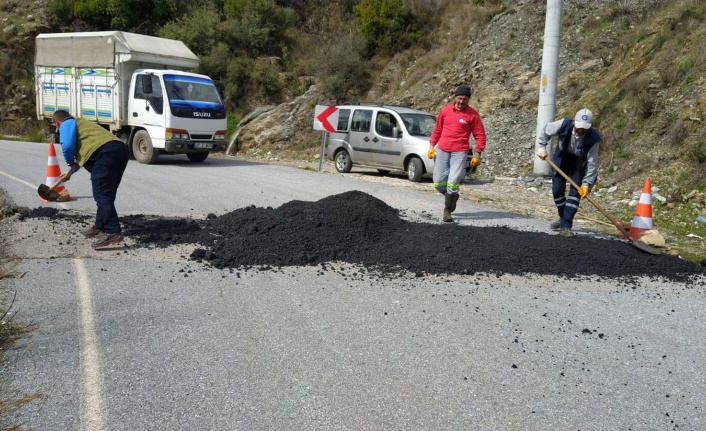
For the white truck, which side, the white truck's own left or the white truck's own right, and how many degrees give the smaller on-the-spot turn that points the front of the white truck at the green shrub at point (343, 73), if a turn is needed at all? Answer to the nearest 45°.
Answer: approximately 90° to the white truck's own left

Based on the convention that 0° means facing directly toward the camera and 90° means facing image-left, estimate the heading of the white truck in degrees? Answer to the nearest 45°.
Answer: approximately 315°

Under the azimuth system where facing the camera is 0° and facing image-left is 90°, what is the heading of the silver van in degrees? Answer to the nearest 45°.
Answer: approximately 315°

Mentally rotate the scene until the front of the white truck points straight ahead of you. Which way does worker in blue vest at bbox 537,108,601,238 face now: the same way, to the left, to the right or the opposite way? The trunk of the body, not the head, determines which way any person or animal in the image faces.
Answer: to the right

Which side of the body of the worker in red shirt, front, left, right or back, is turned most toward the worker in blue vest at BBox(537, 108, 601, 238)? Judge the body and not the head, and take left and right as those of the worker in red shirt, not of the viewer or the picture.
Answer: left

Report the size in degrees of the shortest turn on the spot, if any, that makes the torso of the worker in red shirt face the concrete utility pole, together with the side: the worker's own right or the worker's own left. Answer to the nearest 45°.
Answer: approximately 180°

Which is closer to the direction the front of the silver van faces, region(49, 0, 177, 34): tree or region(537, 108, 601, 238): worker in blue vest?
the worker in blue vest

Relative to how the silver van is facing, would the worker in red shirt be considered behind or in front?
in front

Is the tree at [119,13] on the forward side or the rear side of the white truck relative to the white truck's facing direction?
on the rear side
